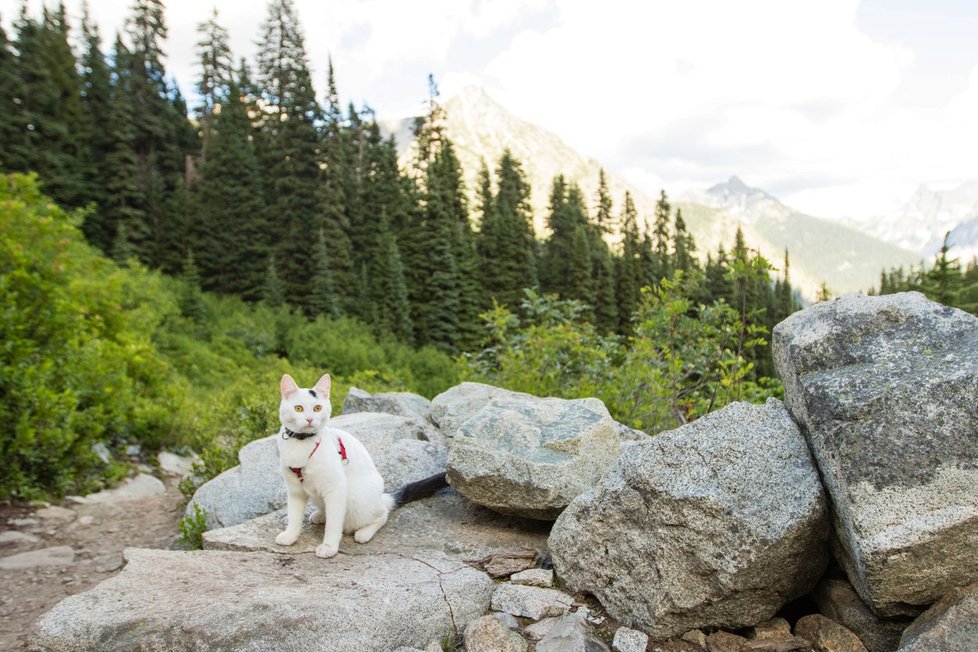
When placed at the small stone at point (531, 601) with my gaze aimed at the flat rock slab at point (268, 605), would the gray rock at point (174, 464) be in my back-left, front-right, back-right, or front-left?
front-right

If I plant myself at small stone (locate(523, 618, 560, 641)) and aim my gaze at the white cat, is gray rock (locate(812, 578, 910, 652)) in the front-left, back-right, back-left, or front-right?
back-right

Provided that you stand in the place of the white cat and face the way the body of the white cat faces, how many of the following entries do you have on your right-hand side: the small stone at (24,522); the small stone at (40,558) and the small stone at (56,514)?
3

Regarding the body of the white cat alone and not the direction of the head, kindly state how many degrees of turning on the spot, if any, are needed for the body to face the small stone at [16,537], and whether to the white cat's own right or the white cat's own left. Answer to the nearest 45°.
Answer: approximately 90° to the white cat's own right

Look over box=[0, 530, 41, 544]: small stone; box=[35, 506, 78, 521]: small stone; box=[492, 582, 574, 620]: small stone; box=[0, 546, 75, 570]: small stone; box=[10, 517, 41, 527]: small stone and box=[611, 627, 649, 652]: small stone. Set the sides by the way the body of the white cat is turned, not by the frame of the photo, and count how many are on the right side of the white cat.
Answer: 4

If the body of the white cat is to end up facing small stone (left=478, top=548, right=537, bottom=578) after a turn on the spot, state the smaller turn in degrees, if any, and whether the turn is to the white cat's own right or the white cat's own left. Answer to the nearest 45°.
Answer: approximately 135° to the white cat's own left

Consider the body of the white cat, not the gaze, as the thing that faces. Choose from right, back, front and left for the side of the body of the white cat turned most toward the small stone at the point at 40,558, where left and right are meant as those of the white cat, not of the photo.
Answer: right

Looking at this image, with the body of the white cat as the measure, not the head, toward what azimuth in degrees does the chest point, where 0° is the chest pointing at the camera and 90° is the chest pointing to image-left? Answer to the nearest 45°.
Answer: approximately 45°

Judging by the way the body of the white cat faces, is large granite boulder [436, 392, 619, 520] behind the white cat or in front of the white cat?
behind

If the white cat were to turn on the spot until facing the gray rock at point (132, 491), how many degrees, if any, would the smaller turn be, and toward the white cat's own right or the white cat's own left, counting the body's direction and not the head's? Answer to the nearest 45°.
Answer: approximately 90° to the white cat's own right

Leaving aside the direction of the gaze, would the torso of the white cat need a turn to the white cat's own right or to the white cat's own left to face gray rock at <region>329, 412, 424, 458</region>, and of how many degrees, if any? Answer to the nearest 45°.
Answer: approximately 135° to the white cat's own right

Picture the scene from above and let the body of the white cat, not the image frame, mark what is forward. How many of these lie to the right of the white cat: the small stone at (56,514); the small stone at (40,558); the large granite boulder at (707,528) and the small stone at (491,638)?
2

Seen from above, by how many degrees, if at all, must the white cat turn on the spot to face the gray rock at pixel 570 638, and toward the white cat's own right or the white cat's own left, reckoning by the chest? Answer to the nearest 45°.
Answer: approximately 90° to the white cat's own left

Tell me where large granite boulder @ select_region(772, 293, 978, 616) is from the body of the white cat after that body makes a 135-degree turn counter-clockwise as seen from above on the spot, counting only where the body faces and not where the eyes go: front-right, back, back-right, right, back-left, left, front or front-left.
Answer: front-right

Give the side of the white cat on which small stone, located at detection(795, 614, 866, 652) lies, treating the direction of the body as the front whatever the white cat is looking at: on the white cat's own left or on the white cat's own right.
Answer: on the white cat's own left

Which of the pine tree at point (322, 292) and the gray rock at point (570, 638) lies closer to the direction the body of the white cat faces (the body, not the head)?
the gray rock

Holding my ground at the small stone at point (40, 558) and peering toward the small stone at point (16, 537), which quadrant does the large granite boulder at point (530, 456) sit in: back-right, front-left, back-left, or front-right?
back-right

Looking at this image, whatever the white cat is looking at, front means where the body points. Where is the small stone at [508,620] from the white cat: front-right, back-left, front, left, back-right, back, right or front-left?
left

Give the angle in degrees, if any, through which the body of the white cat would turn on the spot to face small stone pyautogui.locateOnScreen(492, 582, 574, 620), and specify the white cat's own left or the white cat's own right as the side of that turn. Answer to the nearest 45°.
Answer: approximately 90° to the white cat's own left
